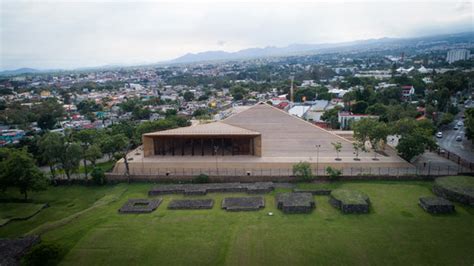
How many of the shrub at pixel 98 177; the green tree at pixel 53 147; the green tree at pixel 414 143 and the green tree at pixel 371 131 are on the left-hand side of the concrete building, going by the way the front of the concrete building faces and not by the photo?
2

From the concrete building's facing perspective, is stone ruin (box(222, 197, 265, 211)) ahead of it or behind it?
ahead

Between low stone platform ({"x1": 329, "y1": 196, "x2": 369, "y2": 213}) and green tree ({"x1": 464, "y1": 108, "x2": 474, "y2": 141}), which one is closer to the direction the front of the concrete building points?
the low stone platform

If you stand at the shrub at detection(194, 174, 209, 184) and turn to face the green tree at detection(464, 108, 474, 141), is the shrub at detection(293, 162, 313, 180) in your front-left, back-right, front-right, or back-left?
front-right

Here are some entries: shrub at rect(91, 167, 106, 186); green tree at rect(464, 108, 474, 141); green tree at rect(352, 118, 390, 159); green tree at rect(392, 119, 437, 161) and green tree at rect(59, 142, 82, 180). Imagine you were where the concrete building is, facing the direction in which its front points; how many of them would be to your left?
3

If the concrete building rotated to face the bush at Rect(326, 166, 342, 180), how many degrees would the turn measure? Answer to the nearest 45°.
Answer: approximately 45° to its left

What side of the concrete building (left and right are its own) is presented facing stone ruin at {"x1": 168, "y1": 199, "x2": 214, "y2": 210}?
front

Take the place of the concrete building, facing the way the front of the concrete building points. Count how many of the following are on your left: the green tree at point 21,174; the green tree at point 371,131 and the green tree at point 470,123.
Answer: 2

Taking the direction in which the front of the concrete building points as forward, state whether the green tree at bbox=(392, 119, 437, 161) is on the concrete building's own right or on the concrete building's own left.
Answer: on the concrete building's own left

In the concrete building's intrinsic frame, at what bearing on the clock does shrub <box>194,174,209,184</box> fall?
The shrub is roughly at 1 o'clock from the concrete building.

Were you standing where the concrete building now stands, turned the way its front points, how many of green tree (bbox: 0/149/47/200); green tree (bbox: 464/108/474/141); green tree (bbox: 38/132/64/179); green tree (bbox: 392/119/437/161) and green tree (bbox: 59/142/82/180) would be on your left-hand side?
2

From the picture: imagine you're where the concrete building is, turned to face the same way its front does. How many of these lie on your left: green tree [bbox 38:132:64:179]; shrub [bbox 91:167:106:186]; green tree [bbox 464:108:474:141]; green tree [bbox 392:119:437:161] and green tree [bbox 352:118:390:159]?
3

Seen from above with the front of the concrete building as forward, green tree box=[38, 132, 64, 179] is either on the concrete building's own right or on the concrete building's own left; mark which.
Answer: on the concrete building's own right

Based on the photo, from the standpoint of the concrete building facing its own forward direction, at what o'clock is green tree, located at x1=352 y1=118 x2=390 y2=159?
The green tree is roughly at 9 o'clock from the concrete building.

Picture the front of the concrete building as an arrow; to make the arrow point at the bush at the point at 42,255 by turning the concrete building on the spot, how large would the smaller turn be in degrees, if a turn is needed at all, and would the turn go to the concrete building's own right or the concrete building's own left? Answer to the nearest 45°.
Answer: approximately 45° to the concrete building's own right

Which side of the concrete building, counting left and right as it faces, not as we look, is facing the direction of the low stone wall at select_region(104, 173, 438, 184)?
front

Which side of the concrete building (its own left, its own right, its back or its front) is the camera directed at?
front

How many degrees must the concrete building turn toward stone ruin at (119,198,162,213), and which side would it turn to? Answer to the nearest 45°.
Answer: approximately 45° to its right
